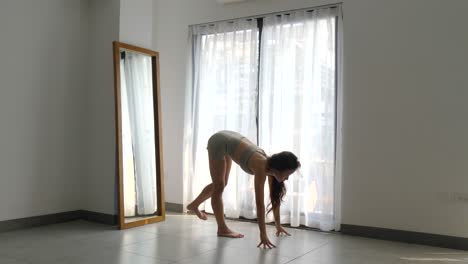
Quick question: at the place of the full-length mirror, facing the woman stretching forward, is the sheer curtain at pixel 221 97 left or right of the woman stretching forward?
left

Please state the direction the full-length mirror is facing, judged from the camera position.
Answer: facing the viewer and to the right of the viewer

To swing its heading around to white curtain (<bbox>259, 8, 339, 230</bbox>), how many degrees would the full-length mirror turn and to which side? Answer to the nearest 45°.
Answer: approximately 45° to its left

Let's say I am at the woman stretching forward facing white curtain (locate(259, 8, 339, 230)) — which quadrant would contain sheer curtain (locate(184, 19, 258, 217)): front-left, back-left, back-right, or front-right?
front-left

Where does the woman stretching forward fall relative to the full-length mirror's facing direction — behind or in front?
in front

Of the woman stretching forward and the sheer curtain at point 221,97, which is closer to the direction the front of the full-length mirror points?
the woman stretching forward

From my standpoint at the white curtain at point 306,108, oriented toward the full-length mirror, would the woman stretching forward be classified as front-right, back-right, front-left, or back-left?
front-left

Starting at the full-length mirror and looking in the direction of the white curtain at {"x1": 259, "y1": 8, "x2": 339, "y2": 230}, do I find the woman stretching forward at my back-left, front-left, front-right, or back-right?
front-right

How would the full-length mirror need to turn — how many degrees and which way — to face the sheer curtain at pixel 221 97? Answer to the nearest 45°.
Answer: approximately 45° to its left

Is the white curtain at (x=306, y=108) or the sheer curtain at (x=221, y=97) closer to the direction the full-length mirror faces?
the white curtain
